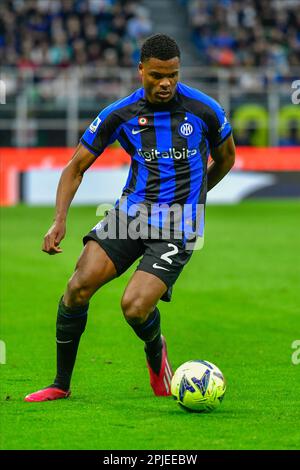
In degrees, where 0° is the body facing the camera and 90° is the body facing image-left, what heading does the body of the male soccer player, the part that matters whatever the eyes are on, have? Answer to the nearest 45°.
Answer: approximately 0°
